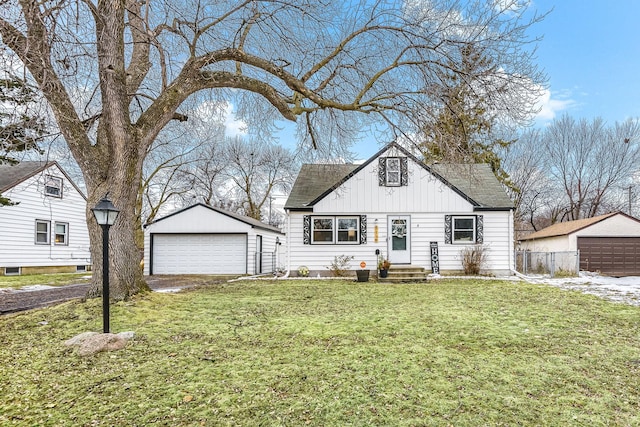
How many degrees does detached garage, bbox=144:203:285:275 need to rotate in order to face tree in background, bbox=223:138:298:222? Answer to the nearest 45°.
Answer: approximately 180°

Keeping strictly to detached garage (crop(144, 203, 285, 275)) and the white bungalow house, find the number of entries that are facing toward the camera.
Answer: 2

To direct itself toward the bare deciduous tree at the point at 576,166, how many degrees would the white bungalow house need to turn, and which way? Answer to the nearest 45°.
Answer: approximately 135° to its left

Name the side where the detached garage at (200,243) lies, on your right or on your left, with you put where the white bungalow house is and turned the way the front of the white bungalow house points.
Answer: on your right

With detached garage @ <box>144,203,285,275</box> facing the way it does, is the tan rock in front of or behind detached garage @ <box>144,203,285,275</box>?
in front

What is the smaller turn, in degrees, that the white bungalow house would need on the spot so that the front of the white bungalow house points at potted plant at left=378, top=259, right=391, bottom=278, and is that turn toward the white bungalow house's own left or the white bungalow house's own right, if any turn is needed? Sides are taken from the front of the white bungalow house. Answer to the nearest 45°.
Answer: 0° — it already faces it

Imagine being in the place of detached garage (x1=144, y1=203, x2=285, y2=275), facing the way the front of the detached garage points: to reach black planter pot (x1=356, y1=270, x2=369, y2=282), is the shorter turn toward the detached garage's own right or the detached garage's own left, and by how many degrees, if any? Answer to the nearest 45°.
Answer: approximately 45° to the detached garage's own left

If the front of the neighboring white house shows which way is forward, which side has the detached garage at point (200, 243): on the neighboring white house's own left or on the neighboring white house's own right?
on the neighboring white house's own left

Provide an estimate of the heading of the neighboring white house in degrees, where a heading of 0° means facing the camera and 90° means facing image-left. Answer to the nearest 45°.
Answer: approximately 45°
